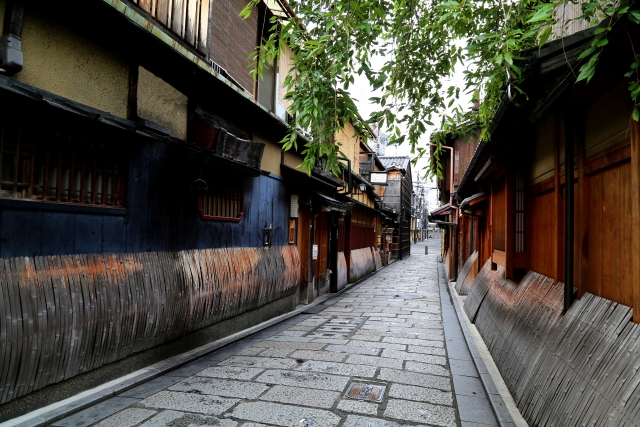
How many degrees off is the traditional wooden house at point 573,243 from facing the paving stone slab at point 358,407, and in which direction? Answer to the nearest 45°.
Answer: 0° — it already faces it

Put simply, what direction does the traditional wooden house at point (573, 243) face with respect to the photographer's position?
facing to the left of the viewer

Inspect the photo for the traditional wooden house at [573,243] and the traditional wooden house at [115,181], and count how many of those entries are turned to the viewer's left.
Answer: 1

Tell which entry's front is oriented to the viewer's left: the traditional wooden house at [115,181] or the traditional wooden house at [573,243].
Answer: the traditional wooden house at [573,243]

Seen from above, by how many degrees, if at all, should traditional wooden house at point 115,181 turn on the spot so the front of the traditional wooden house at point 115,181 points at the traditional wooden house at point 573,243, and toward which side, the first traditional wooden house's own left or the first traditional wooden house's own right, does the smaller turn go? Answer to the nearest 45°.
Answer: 0° — it already faces it

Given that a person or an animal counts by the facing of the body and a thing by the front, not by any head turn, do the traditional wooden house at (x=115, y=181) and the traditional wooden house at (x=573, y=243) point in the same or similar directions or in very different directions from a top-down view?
very different directions

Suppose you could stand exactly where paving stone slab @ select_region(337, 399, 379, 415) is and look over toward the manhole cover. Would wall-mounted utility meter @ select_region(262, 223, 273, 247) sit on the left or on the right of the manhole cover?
left

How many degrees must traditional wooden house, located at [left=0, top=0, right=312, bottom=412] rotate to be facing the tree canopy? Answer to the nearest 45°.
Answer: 0° — it already faces it

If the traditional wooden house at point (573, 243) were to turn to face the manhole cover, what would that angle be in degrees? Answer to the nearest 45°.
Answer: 0° — it already faces it

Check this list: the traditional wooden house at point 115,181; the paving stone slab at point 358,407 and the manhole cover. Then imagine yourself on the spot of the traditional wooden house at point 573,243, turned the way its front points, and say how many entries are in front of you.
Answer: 3
